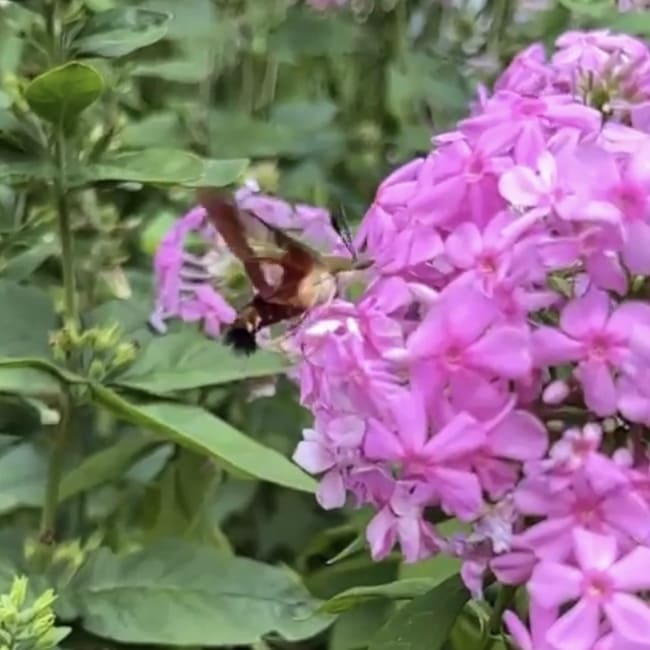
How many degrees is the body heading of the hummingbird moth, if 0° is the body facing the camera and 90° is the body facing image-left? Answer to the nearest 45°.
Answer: approximately 270°

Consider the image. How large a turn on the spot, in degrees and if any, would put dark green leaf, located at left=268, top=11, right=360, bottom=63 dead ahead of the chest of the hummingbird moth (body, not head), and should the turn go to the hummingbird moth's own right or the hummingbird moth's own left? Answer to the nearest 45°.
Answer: approximately 90° to the hummingbird moth's own left
